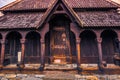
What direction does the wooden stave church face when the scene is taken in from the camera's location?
facing the viewer
